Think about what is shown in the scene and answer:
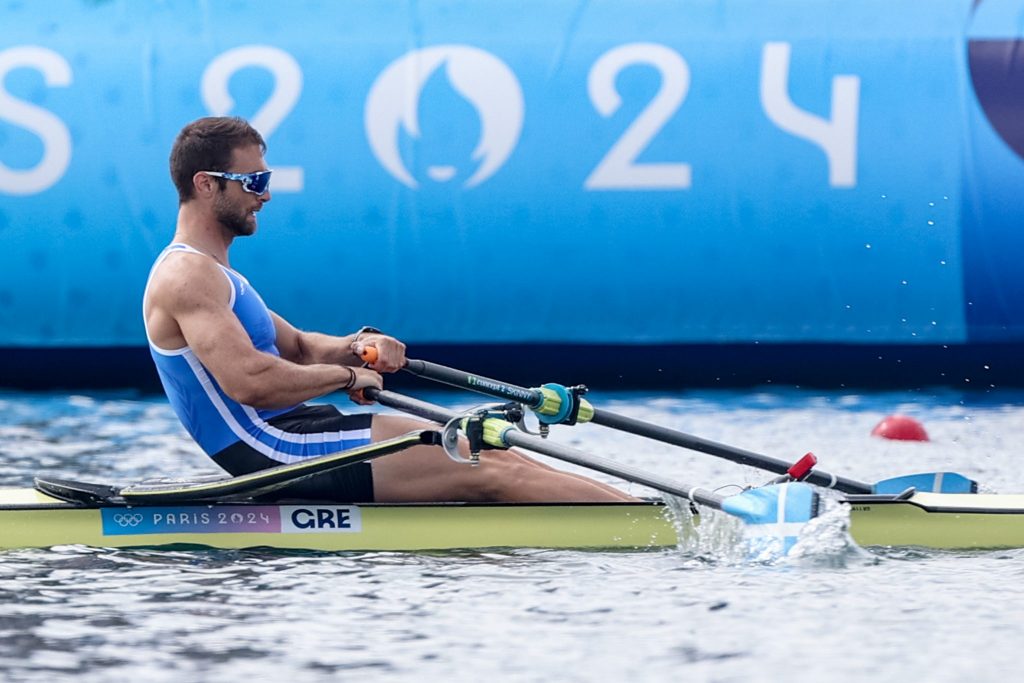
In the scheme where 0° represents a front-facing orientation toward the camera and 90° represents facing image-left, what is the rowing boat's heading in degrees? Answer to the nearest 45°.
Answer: approximately 90°

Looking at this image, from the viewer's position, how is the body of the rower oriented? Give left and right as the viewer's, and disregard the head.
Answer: facing to the right of the viewer

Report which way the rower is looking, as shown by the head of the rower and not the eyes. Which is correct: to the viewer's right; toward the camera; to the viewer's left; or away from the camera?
to the viewer's right
